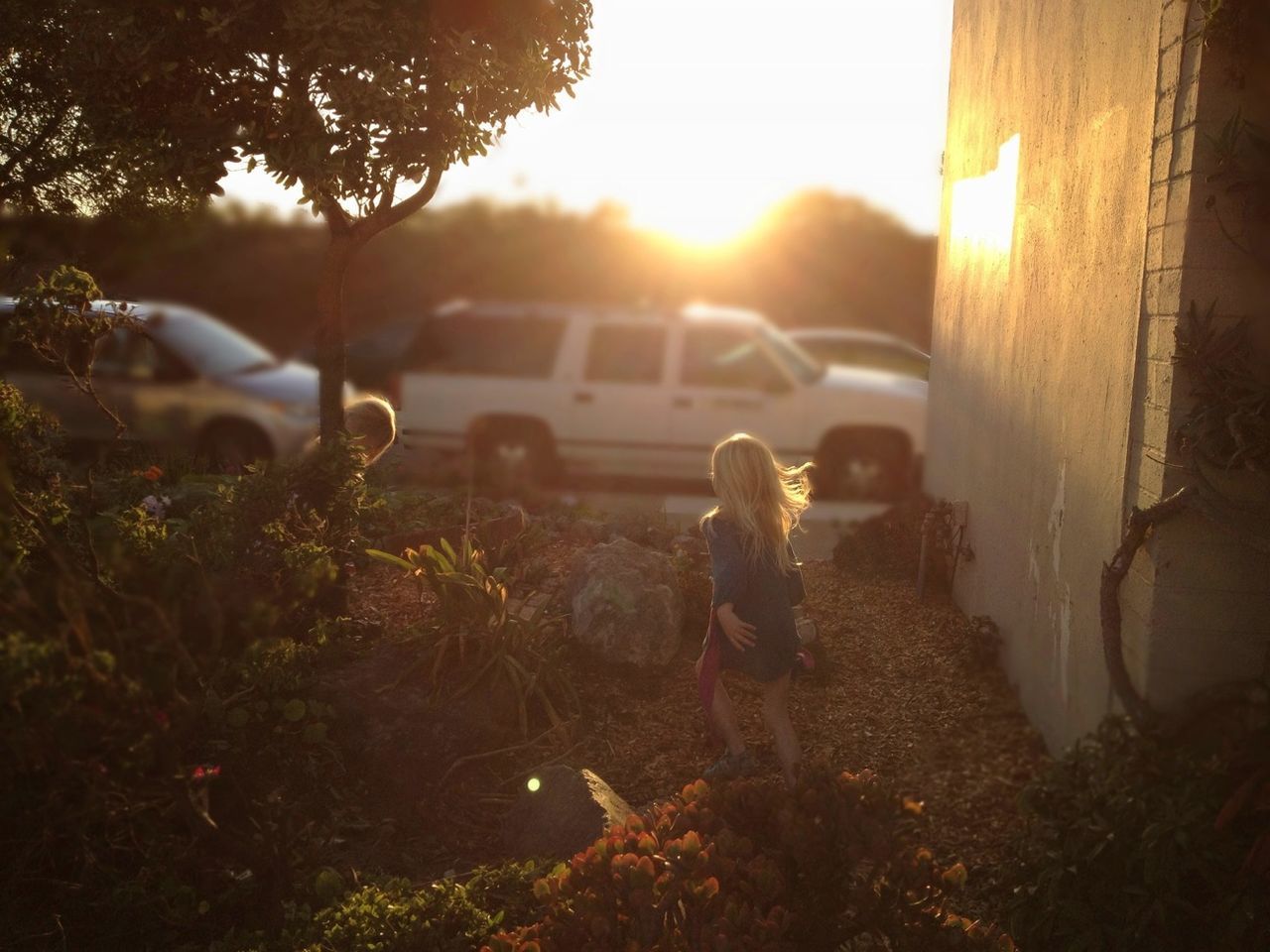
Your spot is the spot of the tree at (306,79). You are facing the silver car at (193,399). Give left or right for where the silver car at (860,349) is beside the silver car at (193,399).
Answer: right

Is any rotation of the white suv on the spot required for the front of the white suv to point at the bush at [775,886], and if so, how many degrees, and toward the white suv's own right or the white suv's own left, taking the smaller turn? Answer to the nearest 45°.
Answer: approximately 90° to the white suv's own right

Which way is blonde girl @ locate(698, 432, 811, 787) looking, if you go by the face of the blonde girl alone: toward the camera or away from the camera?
away from the camera

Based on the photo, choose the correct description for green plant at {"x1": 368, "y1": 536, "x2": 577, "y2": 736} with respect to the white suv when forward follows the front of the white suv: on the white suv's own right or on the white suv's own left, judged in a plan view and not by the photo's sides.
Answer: on the white suv's own right

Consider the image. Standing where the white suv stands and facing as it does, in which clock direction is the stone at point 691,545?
The stone is roughly at 3 o'clock from the white suv.

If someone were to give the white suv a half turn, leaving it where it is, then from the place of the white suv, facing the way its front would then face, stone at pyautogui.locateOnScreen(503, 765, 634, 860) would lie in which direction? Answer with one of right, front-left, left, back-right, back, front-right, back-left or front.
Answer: left

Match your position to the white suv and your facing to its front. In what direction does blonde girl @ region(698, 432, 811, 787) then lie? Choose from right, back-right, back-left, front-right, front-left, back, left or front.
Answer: right

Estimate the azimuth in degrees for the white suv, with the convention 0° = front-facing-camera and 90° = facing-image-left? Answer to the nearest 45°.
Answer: approximately 270°

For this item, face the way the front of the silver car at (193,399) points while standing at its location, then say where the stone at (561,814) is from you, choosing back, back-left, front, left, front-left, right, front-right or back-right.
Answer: front-right

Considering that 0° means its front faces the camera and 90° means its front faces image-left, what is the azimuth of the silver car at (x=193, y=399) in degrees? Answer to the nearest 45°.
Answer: approximately 315°

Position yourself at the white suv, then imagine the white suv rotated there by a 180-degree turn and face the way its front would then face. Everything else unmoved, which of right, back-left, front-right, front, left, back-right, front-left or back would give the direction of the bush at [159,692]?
left

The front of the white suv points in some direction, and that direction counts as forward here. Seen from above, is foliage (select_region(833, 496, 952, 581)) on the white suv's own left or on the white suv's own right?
on the white suv's own right
